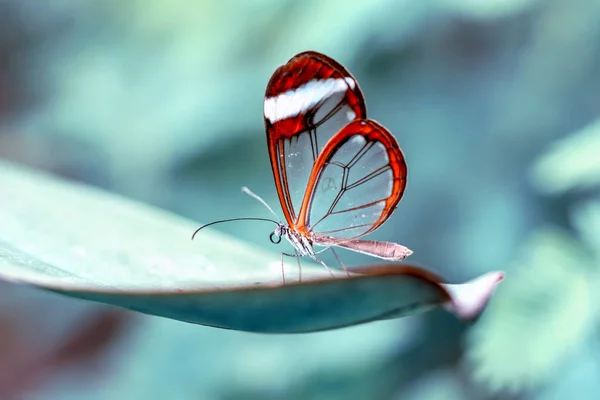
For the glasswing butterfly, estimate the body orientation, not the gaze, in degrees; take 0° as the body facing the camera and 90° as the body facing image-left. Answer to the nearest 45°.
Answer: approximately 90°
